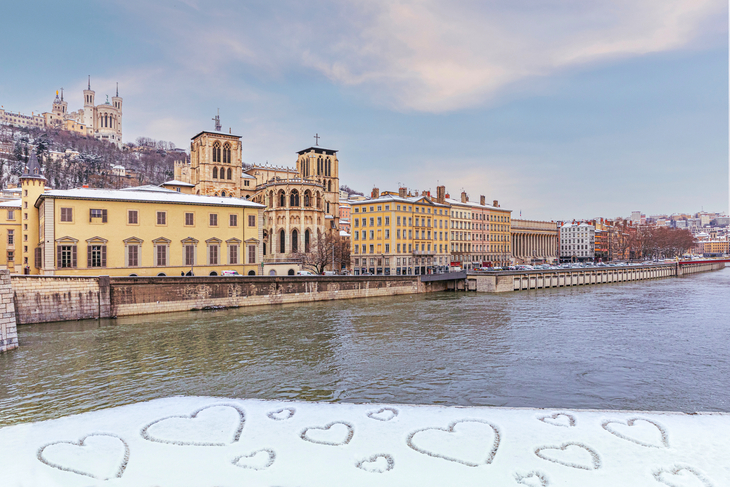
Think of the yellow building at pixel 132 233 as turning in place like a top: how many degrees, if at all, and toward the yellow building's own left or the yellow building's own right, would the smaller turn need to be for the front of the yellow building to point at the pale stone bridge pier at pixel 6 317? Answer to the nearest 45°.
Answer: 0° — it already faces it

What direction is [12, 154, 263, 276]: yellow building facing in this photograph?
toward the camera

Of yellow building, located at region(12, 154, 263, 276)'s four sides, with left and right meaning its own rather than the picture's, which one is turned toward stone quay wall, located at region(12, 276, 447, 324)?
front
